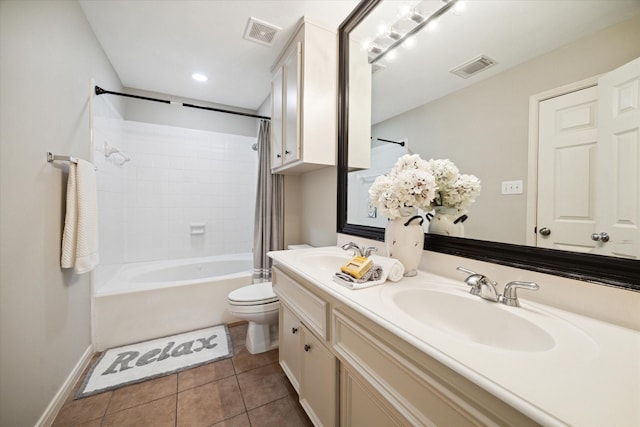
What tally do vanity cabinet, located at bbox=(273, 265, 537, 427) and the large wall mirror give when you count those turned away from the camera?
0

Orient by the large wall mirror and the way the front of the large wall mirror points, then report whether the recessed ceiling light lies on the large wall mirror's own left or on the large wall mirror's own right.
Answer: on the large wall mirror's own right

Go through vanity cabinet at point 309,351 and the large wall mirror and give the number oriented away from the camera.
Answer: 0
